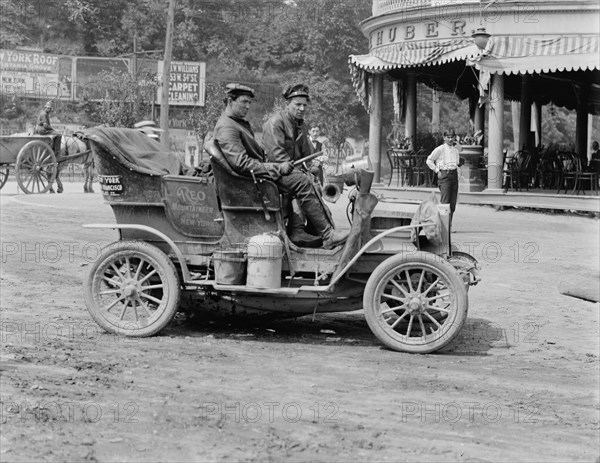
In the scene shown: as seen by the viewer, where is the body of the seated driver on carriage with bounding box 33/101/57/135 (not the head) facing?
to the viewer's right

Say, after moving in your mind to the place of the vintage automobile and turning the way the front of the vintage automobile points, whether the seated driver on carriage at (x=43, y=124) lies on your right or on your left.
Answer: on your left

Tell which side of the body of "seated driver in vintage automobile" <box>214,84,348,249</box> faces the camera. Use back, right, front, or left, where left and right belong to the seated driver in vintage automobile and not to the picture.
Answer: right

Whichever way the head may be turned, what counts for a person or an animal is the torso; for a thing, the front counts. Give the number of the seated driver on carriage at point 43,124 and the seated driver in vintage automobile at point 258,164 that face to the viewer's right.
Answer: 2

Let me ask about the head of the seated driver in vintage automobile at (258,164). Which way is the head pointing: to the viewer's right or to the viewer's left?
to the viewer's right

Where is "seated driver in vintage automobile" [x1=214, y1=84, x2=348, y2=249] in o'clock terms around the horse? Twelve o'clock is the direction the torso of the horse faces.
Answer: The seated driver in vintage automobile is roughly at 3 o'clock from the horse.

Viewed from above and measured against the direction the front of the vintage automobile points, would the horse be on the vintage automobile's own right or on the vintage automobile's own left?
on the vintage automobile's own left

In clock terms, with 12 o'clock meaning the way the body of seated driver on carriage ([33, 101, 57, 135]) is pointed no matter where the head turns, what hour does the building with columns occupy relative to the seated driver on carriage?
The building with columns is roughly at 1 o'clock from the seated driver on carriage.

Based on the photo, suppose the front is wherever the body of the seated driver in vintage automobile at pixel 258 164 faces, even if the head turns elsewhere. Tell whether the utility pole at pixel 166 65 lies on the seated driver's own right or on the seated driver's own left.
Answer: on the seated driver's own left

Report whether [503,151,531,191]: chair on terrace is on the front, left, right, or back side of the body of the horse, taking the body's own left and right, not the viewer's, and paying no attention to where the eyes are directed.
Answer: front

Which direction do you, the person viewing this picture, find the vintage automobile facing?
facing to the right of the viewer

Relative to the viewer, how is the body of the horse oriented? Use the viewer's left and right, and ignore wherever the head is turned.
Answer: facing to the right of the viewer
